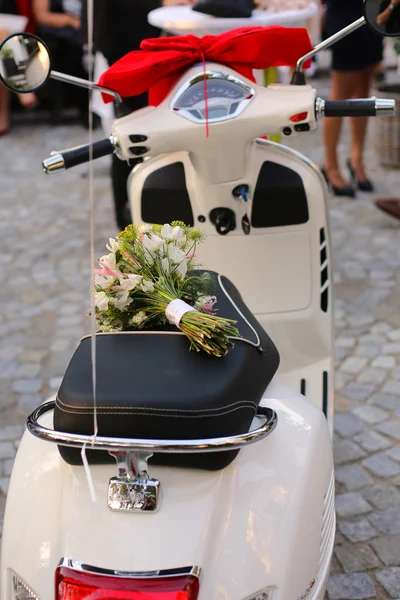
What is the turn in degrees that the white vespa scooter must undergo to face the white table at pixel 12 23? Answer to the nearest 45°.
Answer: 0° — it already faces it

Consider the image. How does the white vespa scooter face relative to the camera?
away from the camera

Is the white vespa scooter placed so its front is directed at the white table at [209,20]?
yes
